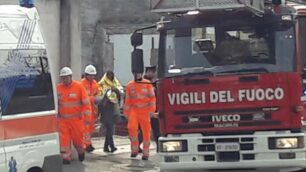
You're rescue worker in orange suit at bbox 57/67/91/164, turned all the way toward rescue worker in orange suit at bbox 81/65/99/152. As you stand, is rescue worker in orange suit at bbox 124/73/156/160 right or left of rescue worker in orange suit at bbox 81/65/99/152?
right

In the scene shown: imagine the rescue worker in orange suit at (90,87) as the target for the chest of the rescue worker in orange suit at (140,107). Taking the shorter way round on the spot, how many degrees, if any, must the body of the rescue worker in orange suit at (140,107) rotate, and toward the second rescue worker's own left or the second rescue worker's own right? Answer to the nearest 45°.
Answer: approximately 135° to the second rescue worker's own right

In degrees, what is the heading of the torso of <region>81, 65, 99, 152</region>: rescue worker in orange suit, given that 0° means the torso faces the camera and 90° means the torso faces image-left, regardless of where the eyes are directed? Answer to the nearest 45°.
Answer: approximately 0°

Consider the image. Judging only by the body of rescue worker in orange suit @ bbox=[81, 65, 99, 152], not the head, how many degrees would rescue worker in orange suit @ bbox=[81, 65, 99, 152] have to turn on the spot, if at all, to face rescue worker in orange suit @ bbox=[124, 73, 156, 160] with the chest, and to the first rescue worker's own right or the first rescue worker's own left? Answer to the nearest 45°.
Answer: approximately 45° to the first rescue worker's own left
